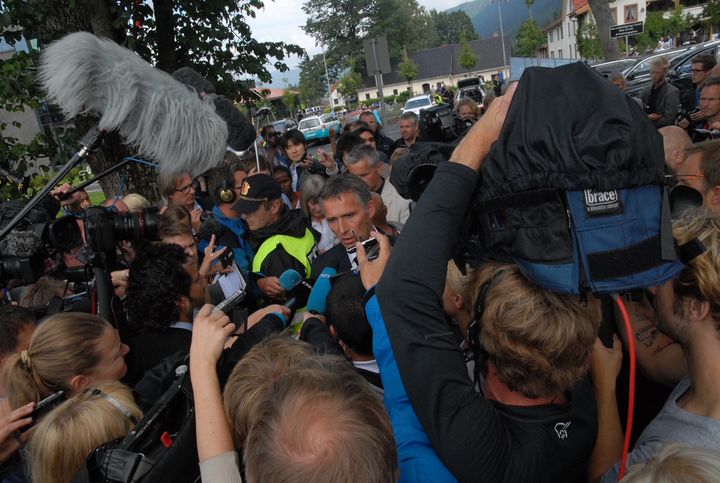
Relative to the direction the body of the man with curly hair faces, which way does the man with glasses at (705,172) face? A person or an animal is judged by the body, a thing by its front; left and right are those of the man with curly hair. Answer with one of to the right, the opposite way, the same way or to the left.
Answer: to the left

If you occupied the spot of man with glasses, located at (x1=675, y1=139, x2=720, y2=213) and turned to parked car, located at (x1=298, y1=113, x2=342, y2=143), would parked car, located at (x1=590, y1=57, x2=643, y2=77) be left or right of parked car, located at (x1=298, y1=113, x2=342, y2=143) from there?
right

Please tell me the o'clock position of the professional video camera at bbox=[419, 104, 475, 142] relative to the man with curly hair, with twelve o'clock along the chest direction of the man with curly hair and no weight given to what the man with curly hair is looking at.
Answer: The professional video camera is roughly at 12 o'clock from the man with curly hair.

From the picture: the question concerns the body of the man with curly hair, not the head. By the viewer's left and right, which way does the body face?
facing away from the viewer and to the right of the viewer

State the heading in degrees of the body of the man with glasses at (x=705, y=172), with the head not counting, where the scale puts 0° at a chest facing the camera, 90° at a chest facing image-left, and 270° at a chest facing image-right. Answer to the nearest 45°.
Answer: approximately 90°

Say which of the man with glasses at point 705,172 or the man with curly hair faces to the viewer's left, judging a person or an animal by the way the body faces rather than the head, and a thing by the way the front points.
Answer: the man with glasses

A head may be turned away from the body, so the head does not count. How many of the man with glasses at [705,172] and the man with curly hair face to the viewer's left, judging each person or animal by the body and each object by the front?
1
